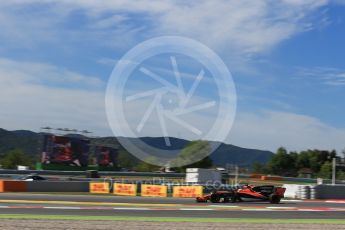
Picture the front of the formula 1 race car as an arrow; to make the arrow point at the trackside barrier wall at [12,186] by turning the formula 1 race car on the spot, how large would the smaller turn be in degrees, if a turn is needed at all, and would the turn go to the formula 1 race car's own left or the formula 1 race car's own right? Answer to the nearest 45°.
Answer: approximately 45° to the formula 1 race car's own right

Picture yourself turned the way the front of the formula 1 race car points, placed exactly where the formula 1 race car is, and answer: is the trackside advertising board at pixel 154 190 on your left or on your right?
on your right

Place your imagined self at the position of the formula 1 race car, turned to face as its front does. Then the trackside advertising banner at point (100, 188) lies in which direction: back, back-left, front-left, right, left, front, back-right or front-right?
front-right

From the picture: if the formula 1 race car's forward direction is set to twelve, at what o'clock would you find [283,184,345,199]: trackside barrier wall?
The trackside barrier wall is roughly at 4 o'clock from the formula 1 race car.

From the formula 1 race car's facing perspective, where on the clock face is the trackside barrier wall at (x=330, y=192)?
The trackside barrier wall is roughly at 4 o'clock from the formula 1 race car.

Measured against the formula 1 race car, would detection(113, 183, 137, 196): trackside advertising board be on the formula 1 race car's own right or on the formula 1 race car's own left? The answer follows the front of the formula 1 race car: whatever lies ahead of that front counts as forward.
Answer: on the formula 1 race car's own right

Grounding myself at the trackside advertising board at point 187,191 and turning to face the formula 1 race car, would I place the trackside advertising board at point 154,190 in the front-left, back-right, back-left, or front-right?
back-right

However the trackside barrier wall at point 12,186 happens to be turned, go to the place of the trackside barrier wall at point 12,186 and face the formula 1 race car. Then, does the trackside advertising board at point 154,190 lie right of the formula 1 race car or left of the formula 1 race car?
left

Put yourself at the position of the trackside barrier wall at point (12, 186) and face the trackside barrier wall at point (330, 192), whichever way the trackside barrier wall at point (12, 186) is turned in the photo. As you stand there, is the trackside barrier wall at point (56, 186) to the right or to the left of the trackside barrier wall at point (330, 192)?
left

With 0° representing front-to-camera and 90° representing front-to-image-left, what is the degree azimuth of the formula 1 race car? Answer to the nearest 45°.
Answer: approximately 90°

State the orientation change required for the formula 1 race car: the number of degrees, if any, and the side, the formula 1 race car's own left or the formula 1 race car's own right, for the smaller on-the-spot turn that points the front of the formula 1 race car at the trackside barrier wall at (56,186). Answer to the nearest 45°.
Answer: approximately 45° to the formula 1 race car's own right
